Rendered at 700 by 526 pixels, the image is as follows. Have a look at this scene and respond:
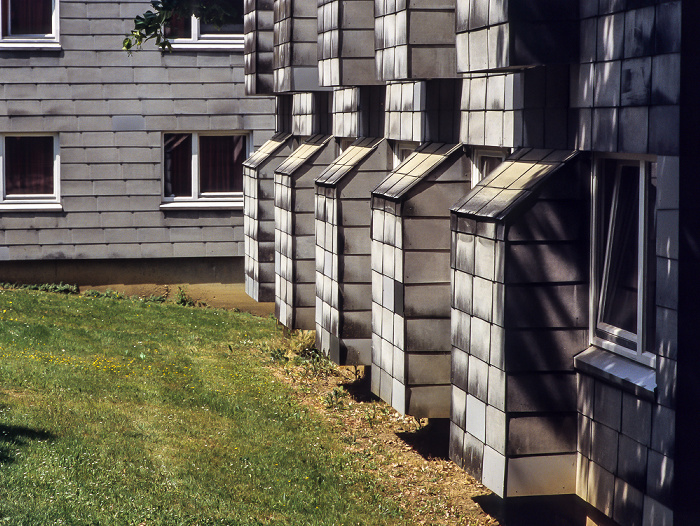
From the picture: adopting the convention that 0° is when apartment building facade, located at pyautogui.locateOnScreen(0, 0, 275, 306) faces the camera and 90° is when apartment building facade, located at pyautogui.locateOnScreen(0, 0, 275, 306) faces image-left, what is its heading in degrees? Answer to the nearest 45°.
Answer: approximately 0°
